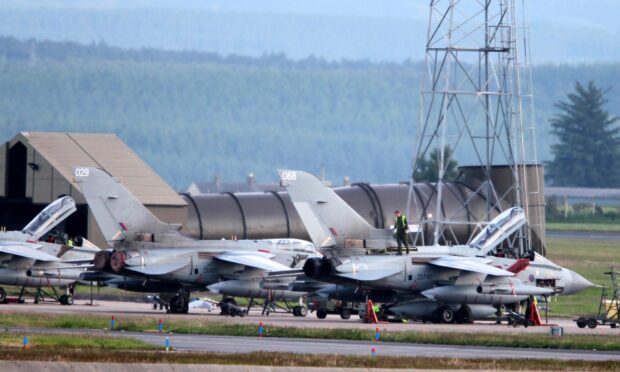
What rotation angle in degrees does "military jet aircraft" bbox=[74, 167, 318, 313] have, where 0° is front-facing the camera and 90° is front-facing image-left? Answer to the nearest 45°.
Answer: approximately 225°

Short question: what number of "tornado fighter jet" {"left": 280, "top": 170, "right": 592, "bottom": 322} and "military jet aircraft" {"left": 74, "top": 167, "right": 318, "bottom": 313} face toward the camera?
0

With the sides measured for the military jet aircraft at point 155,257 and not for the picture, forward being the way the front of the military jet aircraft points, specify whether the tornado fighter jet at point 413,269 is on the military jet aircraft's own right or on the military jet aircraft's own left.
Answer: on the military jet aircraft's own right

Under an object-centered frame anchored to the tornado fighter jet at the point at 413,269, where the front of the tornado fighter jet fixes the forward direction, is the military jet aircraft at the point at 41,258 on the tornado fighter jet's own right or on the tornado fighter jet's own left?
on the tornado fighter jet's own left

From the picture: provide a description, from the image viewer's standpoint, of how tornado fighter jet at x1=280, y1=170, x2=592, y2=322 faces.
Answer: facing away from the viewer and to the right of the viewer

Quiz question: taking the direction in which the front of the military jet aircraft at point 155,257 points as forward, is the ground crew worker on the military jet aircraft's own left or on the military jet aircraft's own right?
on the military jet aircraft's own right

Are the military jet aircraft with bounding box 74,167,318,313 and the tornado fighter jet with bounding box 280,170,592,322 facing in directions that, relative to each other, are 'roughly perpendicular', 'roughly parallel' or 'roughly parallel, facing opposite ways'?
roughly parallel

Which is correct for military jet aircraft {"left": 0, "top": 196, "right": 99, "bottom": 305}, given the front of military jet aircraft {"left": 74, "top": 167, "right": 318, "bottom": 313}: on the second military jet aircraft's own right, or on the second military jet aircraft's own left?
on the second military jet aircraft's own left

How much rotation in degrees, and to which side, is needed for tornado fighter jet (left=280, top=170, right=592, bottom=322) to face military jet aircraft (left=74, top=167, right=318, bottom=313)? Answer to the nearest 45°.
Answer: approximately 135° to its left
